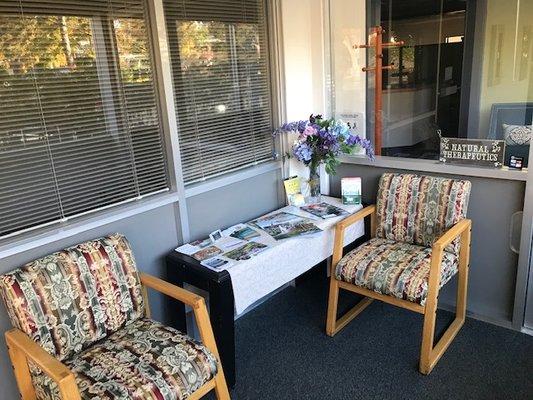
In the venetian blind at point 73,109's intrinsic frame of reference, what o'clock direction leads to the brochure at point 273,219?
The brochure is roughly at 10 o'clock from the venetian blind.

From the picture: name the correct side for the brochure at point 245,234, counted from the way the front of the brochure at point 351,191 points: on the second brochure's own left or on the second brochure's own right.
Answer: on the second brochure's own right

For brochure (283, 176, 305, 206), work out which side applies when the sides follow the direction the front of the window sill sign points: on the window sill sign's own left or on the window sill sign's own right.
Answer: on the window sill sign's own right

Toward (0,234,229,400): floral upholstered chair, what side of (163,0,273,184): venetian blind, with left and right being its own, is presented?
right

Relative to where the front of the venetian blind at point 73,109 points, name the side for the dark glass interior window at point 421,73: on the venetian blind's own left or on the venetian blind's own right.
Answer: on the venetian blind's own left

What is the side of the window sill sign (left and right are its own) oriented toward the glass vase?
right

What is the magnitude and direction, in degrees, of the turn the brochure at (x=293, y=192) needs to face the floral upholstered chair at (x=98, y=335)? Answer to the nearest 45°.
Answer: approximately 45° to its right

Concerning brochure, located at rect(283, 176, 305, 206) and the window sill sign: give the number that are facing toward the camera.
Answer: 2

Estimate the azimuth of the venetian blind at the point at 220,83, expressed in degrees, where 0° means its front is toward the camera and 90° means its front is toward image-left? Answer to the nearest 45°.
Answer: approximately 315°
